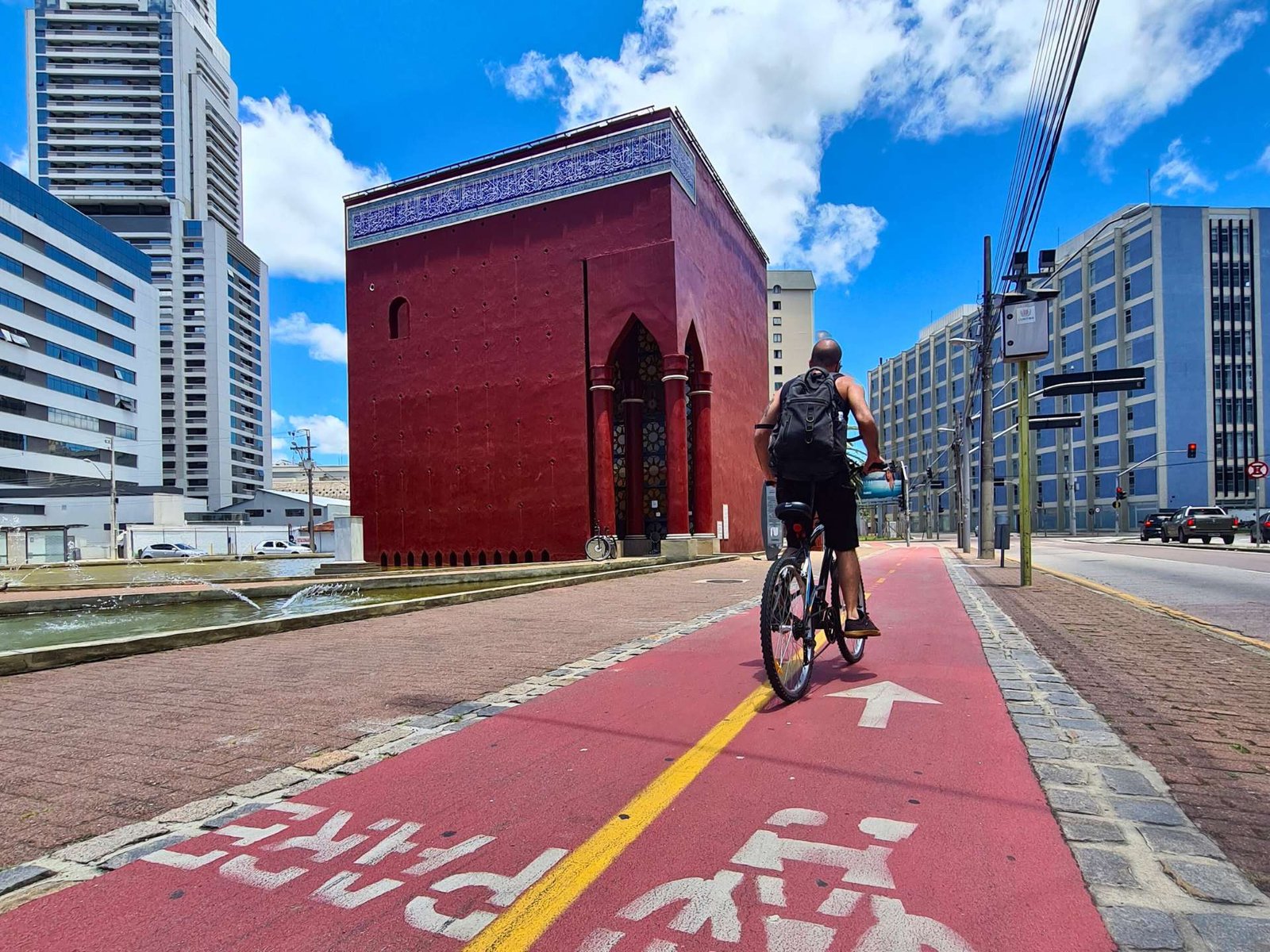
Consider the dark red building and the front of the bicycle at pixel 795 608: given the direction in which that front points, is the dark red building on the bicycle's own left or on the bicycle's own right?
on the bicycle's own left

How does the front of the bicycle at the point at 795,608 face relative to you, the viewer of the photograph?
facing away from the viewer and to the right of the viewer
